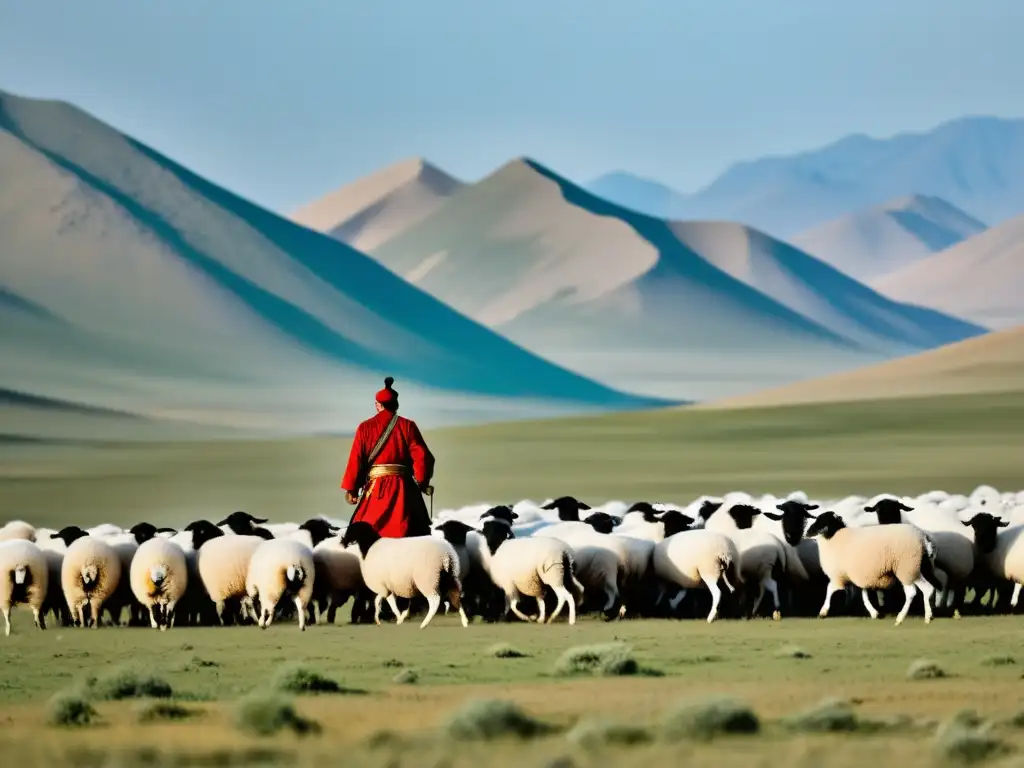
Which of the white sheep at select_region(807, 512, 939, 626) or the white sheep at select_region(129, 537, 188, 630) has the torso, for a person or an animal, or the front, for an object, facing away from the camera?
the white sheep at select_region(129, 537, 188, 630)

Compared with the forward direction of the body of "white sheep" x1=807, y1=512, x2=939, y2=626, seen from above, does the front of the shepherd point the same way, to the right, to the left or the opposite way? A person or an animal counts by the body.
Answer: to the right

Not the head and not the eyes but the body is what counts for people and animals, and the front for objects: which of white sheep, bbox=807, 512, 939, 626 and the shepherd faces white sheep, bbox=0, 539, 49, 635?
white sheep, bbox=807, 512, 939, 626

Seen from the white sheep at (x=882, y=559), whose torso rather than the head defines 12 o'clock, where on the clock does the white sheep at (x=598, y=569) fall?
the white sheep at (x=598, y=569) is roughly at 12 o'clock from the white sheep at (x=882, y=559).

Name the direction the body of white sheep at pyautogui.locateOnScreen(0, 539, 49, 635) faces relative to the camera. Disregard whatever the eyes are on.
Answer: away from the camera

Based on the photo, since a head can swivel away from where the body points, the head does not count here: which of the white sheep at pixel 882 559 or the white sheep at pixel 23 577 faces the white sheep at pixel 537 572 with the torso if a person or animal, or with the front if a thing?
the white sheep at pixel 882 559

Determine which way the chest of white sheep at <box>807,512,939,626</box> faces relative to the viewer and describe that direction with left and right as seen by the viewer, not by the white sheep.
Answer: facing to the left of the viewer

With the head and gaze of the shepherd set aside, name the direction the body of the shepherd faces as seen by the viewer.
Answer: away from the camera

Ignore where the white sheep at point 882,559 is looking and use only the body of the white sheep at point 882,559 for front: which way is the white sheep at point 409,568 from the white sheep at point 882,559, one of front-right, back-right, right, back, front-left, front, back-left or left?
front

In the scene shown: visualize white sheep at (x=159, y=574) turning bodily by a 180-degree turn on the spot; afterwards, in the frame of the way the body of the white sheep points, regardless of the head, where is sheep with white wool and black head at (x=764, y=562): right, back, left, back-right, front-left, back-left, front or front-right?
left

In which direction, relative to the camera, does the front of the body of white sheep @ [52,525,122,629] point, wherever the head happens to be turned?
away from the camera

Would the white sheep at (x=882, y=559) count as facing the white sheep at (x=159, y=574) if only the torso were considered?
yes

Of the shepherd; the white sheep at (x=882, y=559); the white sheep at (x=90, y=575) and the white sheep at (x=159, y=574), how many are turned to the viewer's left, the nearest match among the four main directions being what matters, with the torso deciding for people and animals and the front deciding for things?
1
